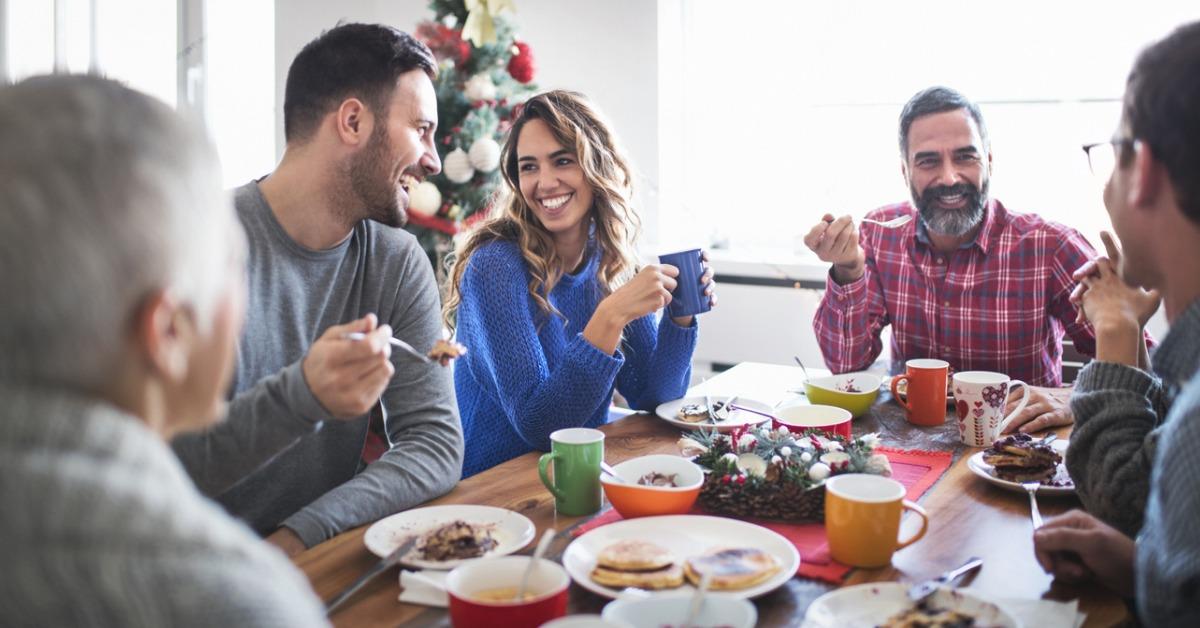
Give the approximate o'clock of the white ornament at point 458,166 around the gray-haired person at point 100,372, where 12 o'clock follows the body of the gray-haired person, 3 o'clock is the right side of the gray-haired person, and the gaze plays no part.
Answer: The white ornament is roughly at 11 o'clock from the gray-haired person.

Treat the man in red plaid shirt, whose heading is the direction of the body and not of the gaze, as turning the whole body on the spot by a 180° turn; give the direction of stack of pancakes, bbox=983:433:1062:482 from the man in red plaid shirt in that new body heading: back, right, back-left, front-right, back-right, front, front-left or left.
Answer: back

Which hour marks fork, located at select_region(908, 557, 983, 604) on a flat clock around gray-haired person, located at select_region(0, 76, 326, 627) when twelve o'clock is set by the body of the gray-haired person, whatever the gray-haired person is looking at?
The fork is roughly at 1 o'clock from the gray-haired person.

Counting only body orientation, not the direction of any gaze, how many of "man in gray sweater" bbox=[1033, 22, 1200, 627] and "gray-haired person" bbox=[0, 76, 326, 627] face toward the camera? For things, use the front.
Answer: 0

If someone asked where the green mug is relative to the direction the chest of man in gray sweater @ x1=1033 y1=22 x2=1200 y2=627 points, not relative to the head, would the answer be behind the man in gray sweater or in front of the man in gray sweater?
in front

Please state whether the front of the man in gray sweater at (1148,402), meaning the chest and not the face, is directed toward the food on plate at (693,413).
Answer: yes

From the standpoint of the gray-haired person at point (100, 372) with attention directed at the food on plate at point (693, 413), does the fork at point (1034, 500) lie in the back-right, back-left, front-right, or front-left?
front-right

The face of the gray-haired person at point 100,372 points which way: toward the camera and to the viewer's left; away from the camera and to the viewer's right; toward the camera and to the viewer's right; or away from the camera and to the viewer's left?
away from the camera and to the viewer's right

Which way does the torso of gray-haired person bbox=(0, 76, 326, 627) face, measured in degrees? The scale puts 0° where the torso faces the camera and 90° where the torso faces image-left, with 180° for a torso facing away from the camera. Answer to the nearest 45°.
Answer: approximately 225°

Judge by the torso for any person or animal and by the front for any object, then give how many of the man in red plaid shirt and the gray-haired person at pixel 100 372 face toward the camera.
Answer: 1

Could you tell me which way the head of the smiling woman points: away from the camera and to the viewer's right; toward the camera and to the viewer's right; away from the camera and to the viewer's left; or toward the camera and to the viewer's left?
toward the camera and to the viewer's left

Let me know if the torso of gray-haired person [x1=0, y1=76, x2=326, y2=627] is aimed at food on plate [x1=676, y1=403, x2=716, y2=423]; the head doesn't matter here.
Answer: yes

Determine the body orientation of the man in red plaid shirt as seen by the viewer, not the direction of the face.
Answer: toward the camera

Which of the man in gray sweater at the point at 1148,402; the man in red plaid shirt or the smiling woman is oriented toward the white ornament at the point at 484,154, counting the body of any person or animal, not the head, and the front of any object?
the man in gray sweater

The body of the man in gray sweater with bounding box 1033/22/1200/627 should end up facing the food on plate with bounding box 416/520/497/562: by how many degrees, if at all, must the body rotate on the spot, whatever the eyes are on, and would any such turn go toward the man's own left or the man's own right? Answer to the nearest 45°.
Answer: approximately 45° to the man's own left

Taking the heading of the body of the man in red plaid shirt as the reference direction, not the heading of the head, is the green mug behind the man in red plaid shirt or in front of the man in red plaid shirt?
in front

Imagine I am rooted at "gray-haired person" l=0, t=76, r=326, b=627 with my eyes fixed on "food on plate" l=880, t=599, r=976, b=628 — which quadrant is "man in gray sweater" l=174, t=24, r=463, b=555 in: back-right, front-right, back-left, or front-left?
front-left
